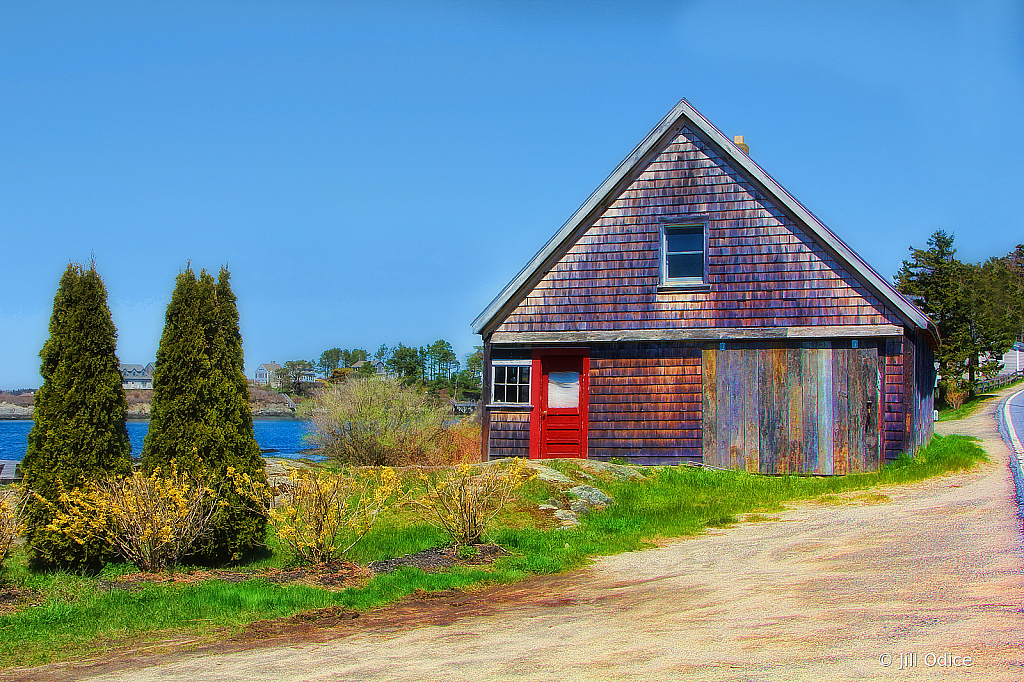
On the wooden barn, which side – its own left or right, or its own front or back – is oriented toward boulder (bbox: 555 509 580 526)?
front

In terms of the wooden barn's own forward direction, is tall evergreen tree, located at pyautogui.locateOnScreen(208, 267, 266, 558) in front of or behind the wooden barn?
in front

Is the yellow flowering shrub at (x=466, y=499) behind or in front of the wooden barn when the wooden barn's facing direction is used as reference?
in front

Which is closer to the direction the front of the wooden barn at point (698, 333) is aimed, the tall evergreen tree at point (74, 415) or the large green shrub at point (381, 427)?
the tall evergreen tree

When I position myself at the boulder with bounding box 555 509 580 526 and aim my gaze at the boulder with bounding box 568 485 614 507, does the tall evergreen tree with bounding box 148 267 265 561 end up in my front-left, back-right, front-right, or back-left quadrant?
back-left

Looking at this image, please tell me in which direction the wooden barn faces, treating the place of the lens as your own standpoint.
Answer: facing the viewer

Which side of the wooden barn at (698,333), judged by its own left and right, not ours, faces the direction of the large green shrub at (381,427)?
right

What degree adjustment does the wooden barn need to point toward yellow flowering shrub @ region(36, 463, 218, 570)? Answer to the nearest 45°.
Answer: approximately 45° to its right

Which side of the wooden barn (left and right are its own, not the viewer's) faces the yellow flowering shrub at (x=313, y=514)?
front

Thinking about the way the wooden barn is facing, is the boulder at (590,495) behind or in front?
in front
